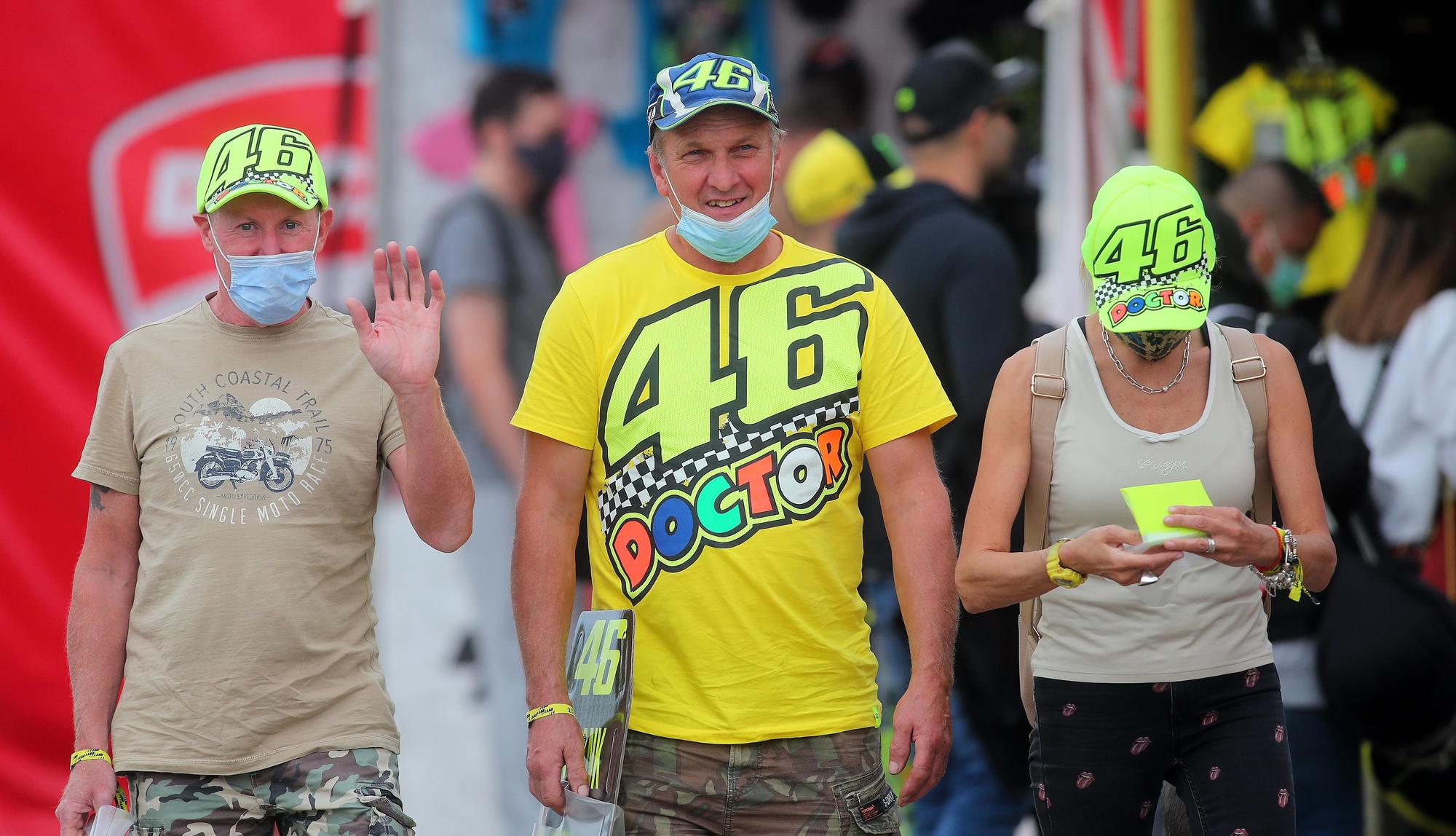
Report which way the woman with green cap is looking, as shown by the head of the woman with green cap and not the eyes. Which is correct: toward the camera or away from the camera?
toward the camera

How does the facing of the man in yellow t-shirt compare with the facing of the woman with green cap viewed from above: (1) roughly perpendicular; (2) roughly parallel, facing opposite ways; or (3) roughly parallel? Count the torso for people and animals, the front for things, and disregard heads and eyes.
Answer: roughly parallel

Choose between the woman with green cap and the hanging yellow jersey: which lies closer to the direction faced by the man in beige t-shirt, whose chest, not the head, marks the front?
the woman with green cap

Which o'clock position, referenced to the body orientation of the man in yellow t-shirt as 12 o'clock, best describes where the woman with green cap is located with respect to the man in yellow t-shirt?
The woman with green cap is roughly at 9 o'clock from the man in yellow t-shirt.

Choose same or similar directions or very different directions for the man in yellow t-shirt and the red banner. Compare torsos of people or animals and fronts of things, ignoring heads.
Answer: same or similar directions

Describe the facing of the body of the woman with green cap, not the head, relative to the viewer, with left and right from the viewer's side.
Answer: facing the viewer

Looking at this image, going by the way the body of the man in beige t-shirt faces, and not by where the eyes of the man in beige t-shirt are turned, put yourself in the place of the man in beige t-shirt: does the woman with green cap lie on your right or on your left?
on your left

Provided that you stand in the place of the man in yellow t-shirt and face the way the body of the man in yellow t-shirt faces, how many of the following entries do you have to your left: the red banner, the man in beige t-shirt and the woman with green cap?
1

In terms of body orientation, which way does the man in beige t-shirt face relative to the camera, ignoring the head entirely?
toward the camera

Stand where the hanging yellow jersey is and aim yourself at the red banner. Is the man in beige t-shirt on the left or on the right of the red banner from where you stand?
left

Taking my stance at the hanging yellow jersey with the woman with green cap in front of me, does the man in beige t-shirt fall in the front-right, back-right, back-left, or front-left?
front-right

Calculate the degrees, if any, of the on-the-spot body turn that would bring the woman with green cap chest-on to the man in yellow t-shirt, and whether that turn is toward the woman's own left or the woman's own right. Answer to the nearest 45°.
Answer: approximately 90° to the woman's own right

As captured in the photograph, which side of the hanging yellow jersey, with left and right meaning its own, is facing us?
front

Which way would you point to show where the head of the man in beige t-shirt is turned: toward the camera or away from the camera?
toward the camera

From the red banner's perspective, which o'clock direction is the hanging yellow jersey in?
The hanging yellow jersey is roughly at 9 o'clock from the red banner.
